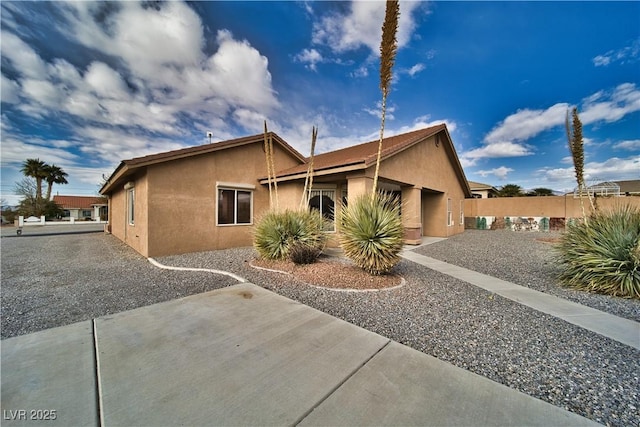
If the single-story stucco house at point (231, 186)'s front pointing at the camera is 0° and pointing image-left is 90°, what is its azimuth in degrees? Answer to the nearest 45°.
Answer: approximately 0°

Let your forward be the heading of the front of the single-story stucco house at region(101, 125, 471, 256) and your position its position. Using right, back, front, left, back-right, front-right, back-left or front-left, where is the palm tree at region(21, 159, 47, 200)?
back-right

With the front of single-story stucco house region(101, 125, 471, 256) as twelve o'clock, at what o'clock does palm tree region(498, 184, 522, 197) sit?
The palm tree is roughly at 8 o'clock from the single-story stucco house.

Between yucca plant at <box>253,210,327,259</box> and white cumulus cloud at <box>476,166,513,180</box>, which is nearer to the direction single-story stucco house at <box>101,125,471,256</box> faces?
the yucca plant

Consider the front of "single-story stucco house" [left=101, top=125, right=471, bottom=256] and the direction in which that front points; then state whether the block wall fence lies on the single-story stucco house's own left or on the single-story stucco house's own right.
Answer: on the single-story stucco house's own left
